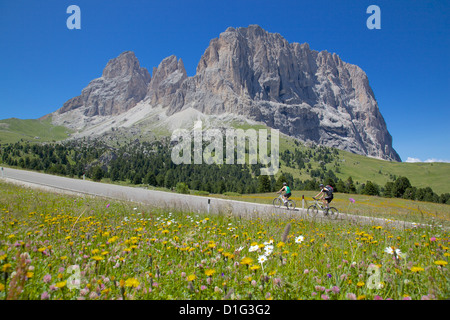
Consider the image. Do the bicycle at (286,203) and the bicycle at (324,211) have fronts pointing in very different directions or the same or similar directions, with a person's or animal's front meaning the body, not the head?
same or similar directions

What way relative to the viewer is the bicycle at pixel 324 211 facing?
to the viewer's left

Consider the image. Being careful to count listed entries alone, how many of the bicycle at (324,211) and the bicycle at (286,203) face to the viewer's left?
2

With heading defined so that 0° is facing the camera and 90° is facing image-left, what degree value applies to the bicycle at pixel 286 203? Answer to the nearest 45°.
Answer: approximately 90°

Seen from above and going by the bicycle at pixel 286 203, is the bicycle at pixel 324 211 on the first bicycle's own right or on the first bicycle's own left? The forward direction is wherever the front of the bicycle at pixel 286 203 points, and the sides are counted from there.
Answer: on the first bicycle's own left
